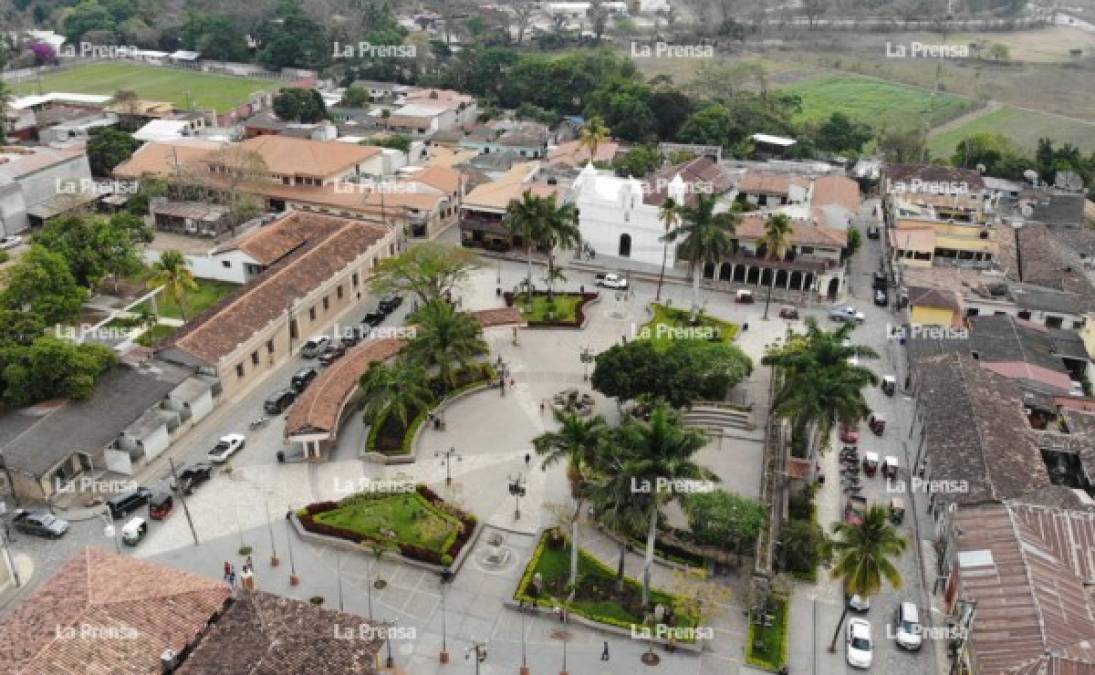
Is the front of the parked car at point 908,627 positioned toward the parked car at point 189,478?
no

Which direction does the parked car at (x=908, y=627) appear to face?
toward the camera

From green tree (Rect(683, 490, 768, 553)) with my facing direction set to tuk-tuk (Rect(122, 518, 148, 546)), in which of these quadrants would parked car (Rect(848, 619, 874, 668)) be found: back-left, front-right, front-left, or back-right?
back-left

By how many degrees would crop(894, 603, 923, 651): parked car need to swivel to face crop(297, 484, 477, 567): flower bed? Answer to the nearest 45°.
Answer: approximately 90° to its right

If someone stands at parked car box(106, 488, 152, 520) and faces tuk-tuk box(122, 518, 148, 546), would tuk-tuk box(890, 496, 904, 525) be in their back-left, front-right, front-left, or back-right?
front-left

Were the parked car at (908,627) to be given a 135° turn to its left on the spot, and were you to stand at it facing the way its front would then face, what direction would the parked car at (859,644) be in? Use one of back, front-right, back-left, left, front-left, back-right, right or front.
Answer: back

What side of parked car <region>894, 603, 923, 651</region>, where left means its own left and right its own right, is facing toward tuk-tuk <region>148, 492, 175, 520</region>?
right

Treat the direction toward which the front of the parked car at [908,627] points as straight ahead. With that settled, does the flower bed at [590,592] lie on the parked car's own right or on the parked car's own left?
on the parked car's own right

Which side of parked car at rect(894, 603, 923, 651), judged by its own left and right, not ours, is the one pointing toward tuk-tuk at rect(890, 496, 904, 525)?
back
